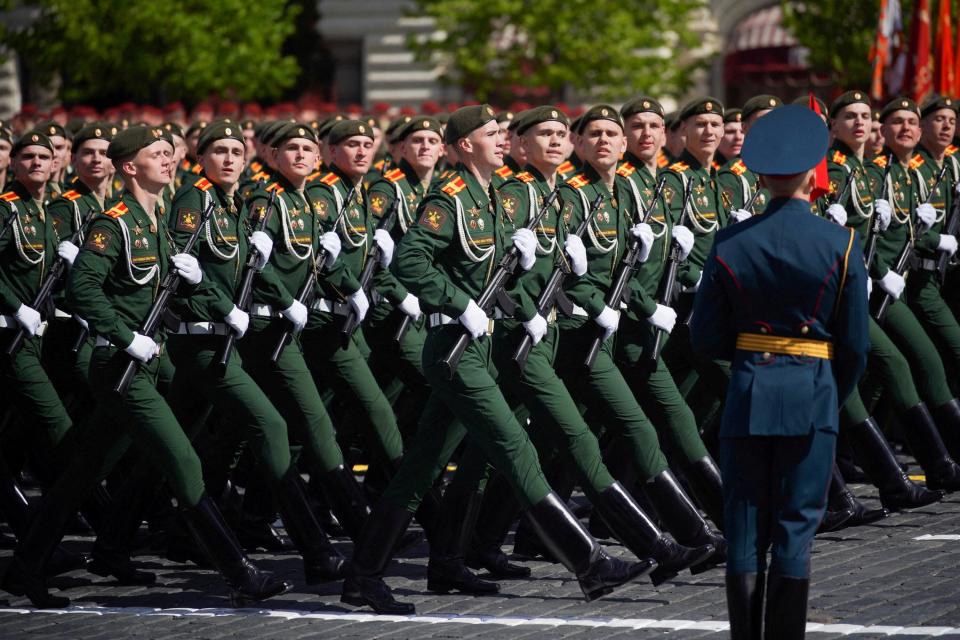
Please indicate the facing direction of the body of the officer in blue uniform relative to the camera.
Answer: away from the camera

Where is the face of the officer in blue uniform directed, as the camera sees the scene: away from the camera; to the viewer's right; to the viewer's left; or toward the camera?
away from the camera
